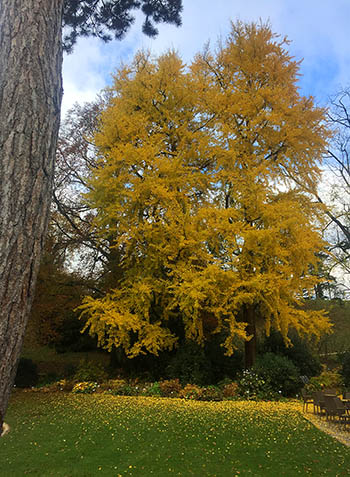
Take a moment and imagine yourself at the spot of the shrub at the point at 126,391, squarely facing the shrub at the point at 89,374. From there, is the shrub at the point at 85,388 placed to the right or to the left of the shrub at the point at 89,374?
left

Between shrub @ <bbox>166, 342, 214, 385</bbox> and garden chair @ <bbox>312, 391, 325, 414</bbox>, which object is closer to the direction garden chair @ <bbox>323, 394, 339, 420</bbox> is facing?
the garden chair
